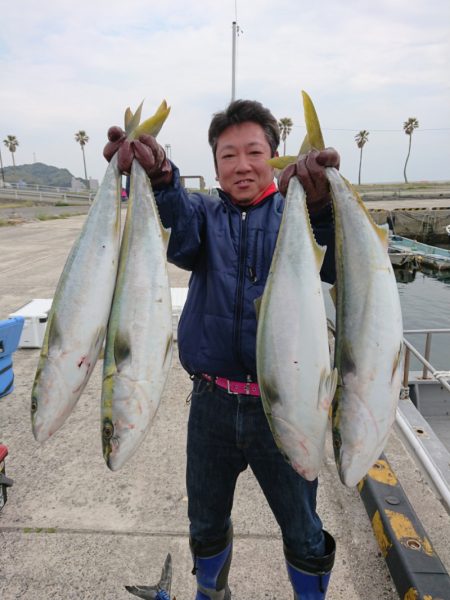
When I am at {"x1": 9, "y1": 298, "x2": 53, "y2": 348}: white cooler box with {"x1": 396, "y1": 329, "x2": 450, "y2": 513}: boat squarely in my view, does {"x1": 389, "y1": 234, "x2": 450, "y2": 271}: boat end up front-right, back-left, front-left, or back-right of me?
front-left

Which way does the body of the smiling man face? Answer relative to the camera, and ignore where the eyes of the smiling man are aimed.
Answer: toward the camera

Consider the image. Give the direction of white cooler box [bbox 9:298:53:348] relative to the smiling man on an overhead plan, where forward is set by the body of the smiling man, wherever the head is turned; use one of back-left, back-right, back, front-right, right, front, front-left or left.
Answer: back-right

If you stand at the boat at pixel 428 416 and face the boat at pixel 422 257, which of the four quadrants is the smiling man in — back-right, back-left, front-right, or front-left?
back-left

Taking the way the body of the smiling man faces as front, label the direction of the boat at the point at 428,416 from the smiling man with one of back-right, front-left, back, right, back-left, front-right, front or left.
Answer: back-left

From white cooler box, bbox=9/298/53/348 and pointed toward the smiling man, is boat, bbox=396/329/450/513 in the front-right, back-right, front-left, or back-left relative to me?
front-left

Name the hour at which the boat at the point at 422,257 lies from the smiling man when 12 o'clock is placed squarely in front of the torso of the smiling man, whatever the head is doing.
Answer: The boat is roughly at 7 o'clock from the smiling man.
